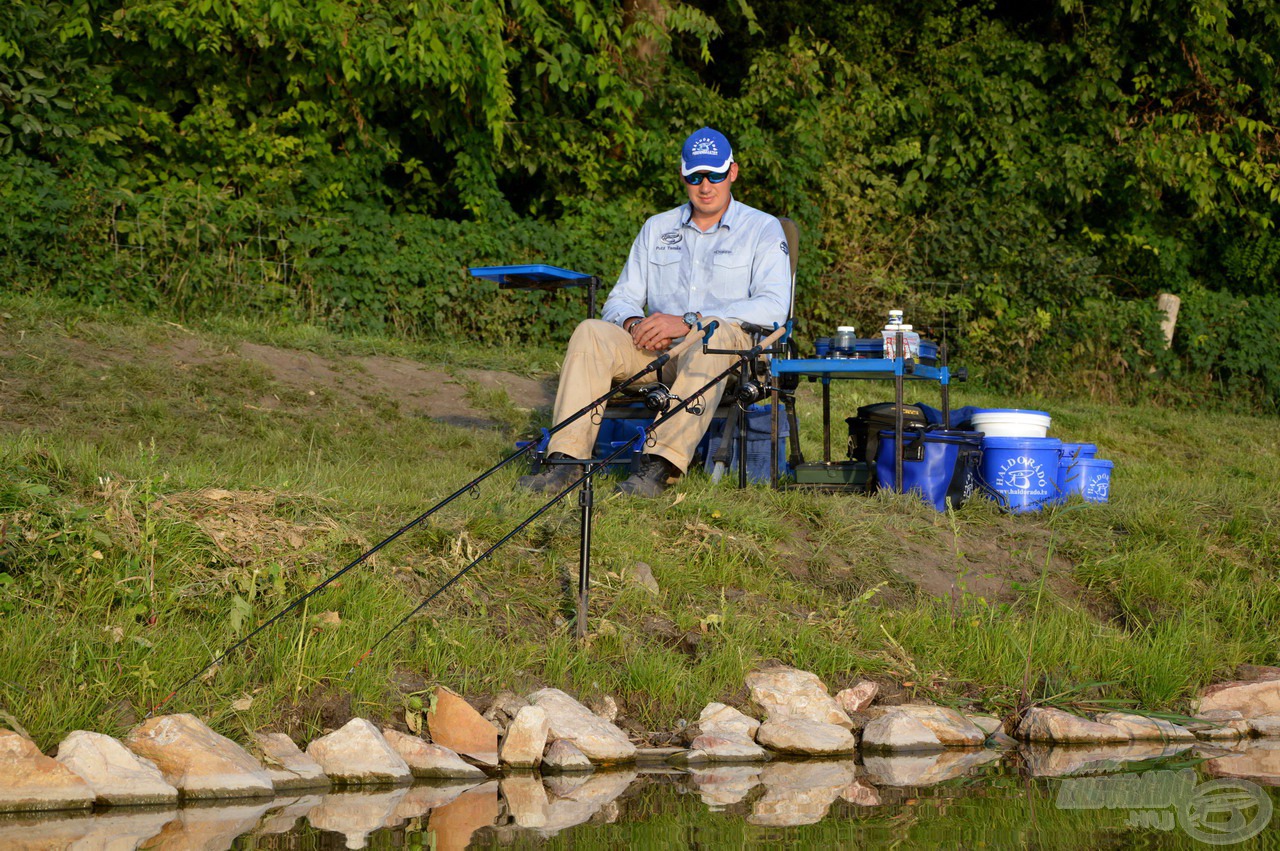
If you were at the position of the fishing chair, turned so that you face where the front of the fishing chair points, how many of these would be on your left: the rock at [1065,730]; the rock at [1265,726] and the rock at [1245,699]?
3

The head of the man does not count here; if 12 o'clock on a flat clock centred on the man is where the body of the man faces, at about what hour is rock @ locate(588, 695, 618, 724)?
The rock is roughly at 11 o'clock from the man.

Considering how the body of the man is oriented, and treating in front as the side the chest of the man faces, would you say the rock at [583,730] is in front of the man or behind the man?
in front

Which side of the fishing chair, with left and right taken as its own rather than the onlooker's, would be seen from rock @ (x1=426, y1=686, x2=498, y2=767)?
front

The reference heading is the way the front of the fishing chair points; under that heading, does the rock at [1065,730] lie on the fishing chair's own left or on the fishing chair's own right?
on the fishing chair's own left

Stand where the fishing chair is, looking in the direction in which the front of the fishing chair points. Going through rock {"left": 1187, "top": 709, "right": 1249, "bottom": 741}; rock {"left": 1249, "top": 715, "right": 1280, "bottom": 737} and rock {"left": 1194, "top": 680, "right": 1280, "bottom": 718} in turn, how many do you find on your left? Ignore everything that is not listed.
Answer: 3

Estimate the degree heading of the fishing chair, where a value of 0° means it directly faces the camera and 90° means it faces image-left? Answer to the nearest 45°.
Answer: approximately 45°

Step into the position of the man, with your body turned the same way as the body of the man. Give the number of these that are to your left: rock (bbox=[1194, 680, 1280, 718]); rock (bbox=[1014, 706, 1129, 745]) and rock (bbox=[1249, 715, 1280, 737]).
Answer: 3

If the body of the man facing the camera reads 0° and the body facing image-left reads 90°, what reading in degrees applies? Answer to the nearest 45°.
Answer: approximately 45°

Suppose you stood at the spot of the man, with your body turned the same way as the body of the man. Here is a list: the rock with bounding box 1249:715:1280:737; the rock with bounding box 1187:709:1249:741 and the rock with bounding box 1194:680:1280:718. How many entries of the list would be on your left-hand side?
3

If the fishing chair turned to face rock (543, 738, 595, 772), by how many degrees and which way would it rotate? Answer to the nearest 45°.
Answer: approximately 45° to its left

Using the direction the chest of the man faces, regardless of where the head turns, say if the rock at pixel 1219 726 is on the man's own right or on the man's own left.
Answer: on the man's own left
